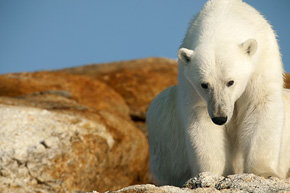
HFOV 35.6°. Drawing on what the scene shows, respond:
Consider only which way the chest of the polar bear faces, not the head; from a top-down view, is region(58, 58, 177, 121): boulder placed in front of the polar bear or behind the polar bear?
behind

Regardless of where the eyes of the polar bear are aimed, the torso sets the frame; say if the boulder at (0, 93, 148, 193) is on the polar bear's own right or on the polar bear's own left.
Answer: on the polar bear's own right

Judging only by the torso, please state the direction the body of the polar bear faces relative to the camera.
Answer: toward the camera

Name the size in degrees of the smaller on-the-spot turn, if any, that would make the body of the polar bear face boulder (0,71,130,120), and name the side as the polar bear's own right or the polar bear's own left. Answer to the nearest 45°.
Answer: approximately 135° to the polar bear's own right
